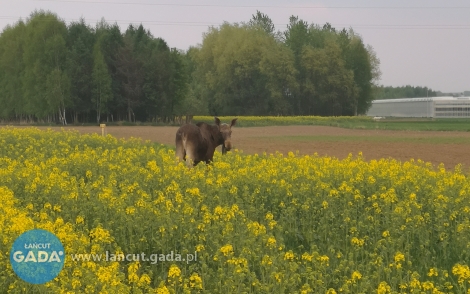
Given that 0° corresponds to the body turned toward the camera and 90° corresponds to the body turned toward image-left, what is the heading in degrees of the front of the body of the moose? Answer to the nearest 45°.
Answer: approximately 225°

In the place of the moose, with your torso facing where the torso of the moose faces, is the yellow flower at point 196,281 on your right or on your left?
on your right

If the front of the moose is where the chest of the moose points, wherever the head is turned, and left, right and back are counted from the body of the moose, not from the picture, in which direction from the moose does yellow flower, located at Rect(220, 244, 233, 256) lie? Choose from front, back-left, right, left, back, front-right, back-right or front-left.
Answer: back-right

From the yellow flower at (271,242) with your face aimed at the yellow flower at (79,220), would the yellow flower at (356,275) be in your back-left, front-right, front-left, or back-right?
back-left

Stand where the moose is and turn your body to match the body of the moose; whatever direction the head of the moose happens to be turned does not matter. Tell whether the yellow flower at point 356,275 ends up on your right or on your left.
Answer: on your right

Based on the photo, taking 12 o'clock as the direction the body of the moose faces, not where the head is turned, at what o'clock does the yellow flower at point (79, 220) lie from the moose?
The yellow flower is roughly at 5 o'clock from the moose.

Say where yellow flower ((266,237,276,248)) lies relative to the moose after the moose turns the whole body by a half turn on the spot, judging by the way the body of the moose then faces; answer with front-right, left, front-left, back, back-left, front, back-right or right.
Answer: front-left
